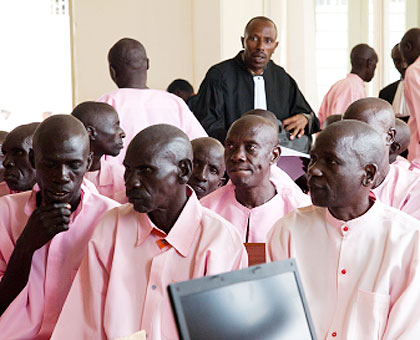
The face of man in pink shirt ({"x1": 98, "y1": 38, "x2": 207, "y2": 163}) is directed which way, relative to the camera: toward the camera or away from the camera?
away from the camera

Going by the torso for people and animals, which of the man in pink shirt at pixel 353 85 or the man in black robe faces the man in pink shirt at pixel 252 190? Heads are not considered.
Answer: the man in black robe

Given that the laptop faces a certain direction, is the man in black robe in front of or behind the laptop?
behind

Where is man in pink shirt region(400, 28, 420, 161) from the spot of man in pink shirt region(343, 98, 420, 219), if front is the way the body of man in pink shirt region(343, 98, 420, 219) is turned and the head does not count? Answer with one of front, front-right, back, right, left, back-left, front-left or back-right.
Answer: back-right

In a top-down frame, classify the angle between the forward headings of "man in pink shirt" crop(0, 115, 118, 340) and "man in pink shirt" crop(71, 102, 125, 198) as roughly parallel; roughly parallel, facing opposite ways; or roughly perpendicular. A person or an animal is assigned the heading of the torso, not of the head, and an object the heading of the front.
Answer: roughly perpendicular

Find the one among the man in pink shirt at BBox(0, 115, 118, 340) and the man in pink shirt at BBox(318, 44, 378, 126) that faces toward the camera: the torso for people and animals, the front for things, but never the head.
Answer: the man in pink shirt at BBox(0, 115, 118, 340)

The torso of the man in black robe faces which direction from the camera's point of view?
toward the camera

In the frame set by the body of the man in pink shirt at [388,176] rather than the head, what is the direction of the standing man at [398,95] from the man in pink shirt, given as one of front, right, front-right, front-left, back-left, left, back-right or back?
back-right

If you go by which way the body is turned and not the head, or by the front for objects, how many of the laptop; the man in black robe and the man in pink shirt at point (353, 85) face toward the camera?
2

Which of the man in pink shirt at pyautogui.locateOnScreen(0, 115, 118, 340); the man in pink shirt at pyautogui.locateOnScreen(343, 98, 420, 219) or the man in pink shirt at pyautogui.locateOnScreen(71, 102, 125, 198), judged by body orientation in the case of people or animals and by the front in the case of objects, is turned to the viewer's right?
the man in pink shirt at pyautogui.locateOnScreen(71, 102, 125, 198)

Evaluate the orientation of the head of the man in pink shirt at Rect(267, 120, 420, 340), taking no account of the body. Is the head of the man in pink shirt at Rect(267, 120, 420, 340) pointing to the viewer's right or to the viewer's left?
to the viewer's left

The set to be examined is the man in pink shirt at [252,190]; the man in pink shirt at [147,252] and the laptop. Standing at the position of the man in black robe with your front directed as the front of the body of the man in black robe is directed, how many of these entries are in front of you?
3

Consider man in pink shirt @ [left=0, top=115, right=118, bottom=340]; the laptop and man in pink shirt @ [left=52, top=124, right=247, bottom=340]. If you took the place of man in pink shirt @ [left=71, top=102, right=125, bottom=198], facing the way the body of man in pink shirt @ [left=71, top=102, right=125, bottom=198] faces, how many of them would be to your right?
3

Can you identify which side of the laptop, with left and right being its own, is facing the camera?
front

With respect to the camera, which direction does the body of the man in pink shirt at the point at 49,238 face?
toward the camera
